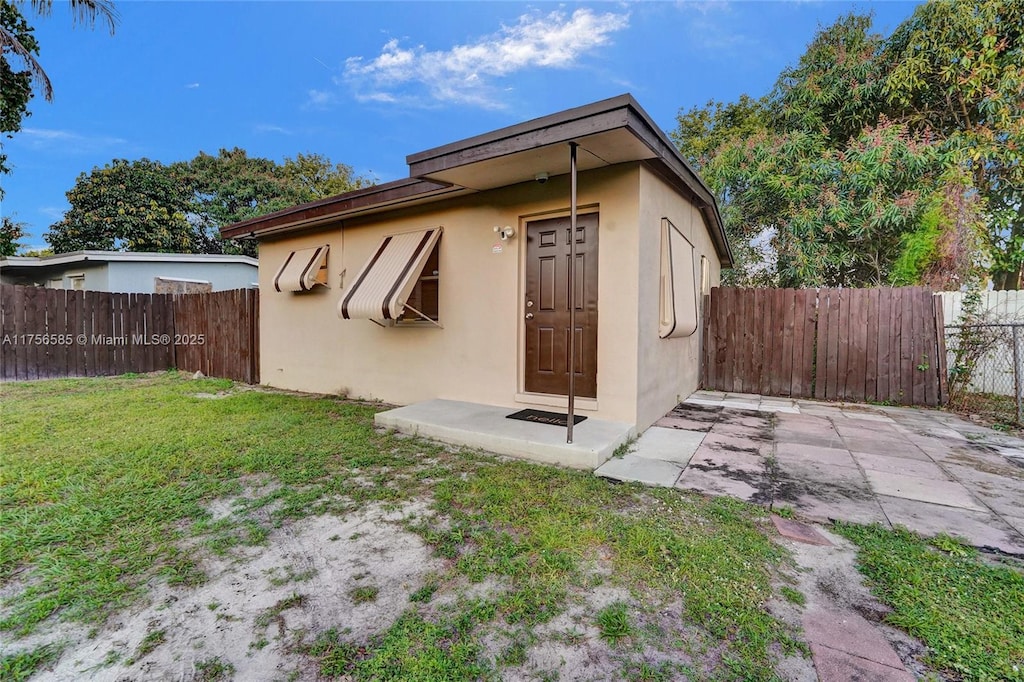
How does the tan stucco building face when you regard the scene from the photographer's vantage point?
facing the viewer and to the left of the viewer

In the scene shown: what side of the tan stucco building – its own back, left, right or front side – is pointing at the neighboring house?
right

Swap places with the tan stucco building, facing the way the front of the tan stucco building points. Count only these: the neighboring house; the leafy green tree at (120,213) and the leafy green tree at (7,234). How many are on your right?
3

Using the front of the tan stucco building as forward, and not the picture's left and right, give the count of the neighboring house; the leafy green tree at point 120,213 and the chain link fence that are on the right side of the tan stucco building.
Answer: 2

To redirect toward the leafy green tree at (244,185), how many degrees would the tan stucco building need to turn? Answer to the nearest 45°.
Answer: approximately 90° to its right

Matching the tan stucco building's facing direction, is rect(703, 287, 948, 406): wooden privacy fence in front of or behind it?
behind

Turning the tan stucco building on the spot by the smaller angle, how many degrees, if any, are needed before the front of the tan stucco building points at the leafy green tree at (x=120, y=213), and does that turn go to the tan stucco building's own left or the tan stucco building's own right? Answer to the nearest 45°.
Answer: approximately 90° to the tan stucco building's own right
